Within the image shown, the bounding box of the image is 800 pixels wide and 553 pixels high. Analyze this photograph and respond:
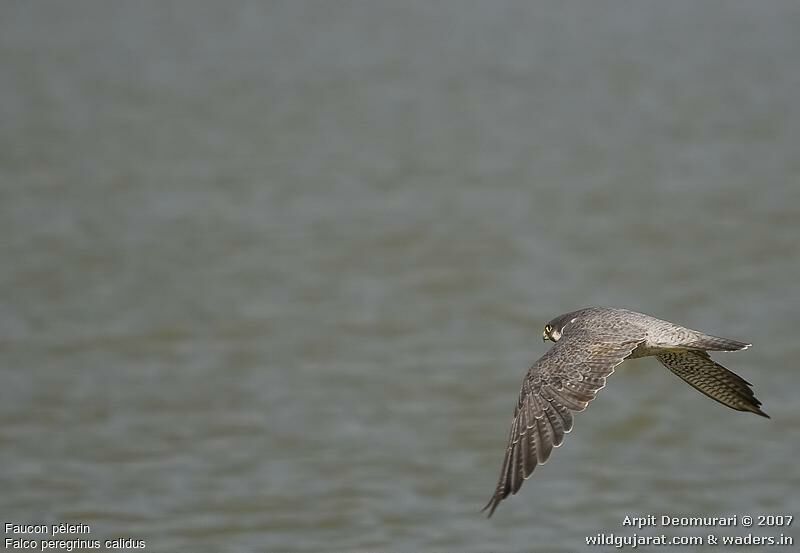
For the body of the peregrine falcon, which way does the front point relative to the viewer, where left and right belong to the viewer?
facing away from the viewer and to the left of the viewer
